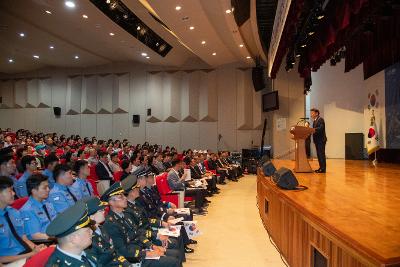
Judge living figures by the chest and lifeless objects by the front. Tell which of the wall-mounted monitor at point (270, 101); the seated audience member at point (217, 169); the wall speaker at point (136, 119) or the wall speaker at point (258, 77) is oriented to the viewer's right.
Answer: the seated audience member

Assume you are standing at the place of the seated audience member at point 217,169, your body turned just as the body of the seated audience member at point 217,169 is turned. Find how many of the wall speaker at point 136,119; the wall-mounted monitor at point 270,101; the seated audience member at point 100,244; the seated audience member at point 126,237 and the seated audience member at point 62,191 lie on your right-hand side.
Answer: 3

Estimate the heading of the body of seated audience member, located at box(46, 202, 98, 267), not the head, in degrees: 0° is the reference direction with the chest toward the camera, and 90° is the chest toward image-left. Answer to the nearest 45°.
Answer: approximately 270°

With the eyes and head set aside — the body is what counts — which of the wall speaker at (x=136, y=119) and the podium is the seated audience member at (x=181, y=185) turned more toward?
the podium

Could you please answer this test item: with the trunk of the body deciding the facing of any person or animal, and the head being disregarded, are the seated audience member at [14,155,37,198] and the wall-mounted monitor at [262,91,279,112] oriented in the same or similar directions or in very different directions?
very different directions

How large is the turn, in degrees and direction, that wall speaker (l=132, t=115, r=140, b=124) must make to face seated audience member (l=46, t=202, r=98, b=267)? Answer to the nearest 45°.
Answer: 0° — it already faces them

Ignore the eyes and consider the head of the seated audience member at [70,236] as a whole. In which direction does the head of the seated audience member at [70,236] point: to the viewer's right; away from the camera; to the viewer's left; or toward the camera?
to the viewer's right

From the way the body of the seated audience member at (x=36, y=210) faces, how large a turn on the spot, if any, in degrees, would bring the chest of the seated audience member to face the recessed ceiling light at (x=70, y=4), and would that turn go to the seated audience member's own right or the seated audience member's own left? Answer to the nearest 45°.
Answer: approximately 135° to the seated audience member's own left

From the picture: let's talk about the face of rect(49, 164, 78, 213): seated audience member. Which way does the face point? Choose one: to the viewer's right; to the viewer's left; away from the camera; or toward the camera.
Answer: to the viewer's right

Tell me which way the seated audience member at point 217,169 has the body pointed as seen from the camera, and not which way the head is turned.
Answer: to the viewer's right

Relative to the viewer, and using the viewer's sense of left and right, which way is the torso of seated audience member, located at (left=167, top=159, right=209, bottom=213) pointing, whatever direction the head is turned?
facing to the right of the viewer

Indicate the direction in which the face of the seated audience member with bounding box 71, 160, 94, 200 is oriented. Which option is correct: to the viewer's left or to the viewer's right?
to the viewer's right

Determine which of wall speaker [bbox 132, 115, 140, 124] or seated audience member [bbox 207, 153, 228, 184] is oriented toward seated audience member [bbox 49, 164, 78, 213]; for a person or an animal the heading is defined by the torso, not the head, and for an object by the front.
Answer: the wall speaker
